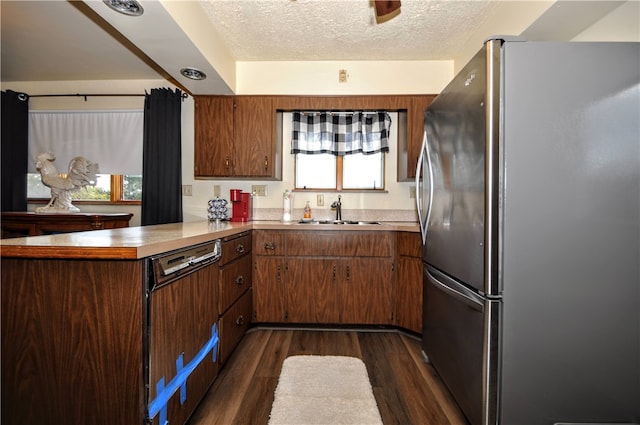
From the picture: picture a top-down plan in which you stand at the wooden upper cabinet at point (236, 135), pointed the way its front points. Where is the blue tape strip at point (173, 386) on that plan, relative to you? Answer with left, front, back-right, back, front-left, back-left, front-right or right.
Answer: front

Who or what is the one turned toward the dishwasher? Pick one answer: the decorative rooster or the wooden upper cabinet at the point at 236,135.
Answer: the wooden upper cabinet

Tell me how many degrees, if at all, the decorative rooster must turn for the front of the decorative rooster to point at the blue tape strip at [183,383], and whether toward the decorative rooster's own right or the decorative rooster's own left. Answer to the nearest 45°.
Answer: approximately 90° to the decorative rooster's own left

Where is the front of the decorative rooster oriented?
to the viewer's left

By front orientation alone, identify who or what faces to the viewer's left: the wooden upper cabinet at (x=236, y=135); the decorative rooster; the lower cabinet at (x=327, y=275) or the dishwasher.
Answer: the decorative rooster

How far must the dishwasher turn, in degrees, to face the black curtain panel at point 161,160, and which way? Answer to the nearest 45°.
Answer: approximately 135° to its left

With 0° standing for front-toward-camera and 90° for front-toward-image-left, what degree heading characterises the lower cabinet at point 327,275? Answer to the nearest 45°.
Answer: approximately 0°

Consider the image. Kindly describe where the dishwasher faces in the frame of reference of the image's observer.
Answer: facing the viewer and to the right of the viewer

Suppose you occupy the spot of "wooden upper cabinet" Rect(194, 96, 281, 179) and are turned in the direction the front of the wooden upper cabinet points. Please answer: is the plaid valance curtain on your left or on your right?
on your left

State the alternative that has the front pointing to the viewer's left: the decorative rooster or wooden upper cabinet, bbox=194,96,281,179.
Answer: the decorative rooster

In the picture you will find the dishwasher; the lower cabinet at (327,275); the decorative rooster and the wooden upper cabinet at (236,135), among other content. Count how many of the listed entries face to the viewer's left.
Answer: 1

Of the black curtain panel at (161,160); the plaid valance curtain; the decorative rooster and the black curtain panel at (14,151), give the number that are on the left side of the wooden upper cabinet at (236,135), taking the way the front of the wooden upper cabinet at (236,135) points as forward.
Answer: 1

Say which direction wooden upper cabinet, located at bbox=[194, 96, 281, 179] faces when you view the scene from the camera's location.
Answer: facing the viewer

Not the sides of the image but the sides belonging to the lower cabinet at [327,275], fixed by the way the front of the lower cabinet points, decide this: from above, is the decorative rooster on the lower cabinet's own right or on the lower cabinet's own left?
on the lower cabinet's own right

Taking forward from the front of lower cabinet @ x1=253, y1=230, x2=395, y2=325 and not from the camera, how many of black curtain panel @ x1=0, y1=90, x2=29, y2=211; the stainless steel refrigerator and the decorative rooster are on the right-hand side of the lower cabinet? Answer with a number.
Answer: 2

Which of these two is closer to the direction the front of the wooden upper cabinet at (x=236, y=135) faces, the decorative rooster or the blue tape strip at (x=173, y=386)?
the blue tape strip

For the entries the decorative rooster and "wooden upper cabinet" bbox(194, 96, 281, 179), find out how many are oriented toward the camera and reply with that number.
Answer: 1

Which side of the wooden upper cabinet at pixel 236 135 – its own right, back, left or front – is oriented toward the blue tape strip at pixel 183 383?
front
